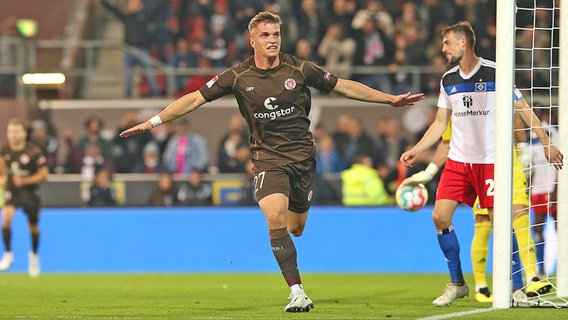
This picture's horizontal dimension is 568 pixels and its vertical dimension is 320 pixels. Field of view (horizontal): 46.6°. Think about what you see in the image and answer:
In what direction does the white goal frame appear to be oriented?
to the viewer's left

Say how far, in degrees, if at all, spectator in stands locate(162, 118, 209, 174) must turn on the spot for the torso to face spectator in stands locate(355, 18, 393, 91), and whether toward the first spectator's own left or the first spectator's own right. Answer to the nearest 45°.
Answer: approximately 90° to the first spectator's own left

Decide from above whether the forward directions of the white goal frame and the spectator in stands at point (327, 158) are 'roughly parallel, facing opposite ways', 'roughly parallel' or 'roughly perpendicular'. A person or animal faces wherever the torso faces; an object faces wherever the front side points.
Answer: roughly perpendicular

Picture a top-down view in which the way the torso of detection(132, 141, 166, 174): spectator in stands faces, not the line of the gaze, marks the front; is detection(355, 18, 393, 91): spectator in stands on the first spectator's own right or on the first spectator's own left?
on the first spectator's own left

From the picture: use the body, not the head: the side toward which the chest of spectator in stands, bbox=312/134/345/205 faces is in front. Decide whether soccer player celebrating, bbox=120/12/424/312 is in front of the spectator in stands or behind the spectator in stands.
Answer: in front

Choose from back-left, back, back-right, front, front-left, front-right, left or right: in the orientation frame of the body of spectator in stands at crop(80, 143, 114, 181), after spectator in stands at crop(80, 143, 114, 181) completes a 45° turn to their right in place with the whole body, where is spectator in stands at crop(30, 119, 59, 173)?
right
